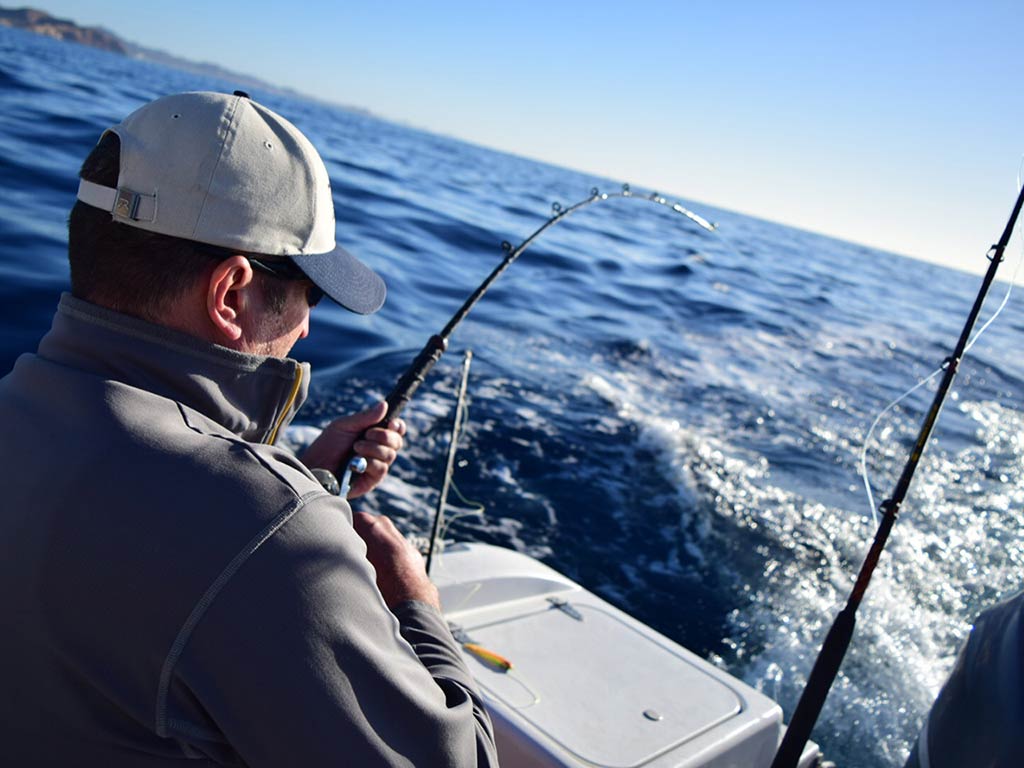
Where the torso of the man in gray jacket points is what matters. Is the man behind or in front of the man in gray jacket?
in front

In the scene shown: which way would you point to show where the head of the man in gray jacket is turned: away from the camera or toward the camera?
away from the camera

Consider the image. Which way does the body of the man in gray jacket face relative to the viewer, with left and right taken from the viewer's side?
facing away from the viewer and to the right of the viewer

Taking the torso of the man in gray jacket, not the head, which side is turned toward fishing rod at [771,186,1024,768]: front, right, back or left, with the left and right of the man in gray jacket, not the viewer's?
front
